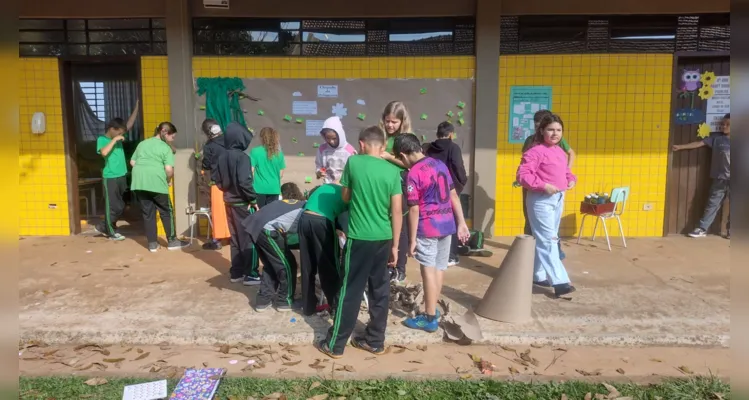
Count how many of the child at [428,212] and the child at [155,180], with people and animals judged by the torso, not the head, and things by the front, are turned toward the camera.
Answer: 0

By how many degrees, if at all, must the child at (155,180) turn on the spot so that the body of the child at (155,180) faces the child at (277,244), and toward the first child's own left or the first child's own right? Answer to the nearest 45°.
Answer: approximately 135° to the first child's own right

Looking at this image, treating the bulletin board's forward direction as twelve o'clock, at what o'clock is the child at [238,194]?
The child is roughly at 1 o'clock from the bulletin board.

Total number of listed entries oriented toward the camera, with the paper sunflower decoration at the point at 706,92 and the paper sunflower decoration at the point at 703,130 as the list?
2

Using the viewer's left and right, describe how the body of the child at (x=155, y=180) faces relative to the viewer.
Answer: facing away from the viewer and to the right of the viewer

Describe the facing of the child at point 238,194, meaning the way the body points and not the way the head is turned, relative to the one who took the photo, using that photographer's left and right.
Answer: facing away from the viewer and to the right of the viewer

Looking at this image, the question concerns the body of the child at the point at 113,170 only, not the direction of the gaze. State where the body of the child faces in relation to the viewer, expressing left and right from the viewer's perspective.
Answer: facing the viewer and to the right of the viewer

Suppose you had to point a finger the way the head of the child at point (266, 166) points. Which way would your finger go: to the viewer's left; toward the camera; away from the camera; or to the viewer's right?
away from the camera

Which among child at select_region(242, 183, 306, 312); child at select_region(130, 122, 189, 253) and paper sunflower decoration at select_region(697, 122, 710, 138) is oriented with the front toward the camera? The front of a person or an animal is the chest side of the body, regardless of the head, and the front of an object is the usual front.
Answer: the paper sunflower decoration

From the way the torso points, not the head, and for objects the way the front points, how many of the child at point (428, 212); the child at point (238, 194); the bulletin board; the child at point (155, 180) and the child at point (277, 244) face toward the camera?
1

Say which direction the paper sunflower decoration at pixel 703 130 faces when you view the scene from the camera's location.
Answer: facing the viewer

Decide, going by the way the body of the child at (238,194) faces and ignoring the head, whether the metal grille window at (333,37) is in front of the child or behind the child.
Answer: in front

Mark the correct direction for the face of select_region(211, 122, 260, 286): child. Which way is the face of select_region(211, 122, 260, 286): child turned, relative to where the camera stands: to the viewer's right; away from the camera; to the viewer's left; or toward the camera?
away from the camera

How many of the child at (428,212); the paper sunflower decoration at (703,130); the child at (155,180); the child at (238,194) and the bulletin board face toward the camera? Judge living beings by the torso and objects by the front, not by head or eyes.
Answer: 2

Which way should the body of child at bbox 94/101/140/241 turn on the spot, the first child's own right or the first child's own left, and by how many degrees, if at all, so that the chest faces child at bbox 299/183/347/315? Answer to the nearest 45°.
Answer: approximately 45° to the first child's own right
